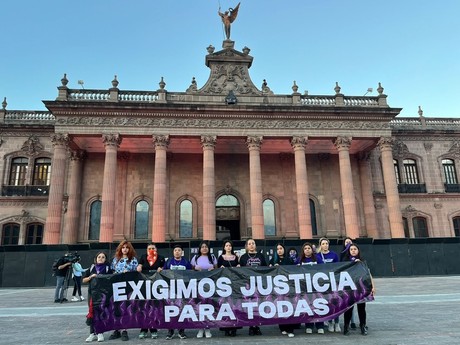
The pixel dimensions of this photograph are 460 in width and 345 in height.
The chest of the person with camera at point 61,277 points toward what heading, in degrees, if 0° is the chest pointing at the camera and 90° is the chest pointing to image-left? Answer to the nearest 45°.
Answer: approximately 270°

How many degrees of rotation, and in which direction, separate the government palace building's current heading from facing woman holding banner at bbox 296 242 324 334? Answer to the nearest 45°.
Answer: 0° — it already faces them

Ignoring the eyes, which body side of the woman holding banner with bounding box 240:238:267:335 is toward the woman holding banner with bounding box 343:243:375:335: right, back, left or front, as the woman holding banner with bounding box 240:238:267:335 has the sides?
left

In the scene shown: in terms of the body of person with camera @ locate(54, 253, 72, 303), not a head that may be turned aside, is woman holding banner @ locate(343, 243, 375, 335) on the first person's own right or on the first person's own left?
on the first person's own right

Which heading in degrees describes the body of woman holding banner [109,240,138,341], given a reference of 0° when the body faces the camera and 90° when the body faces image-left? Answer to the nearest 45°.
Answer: approximately 0°
